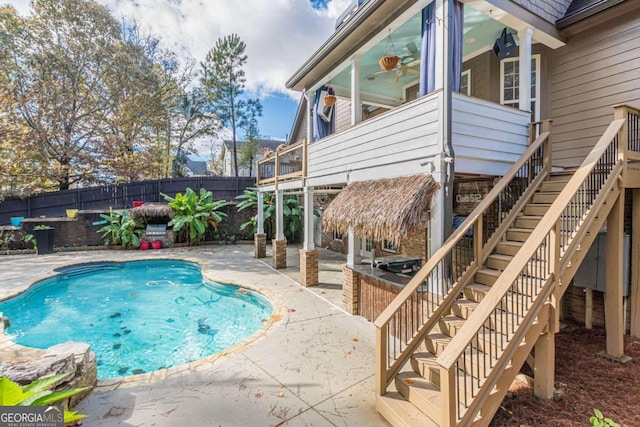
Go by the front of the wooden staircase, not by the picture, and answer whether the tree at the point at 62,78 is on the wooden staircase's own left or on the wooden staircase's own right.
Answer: on the wooden staircase's own right

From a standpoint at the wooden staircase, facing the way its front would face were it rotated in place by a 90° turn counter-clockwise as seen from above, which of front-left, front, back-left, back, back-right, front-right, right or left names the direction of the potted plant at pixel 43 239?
back-right

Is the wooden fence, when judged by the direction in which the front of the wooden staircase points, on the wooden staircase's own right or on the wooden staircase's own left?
on the wooden staircase's own right

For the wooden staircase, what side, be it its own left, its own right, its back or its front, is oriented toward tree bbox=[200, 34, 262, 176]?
right

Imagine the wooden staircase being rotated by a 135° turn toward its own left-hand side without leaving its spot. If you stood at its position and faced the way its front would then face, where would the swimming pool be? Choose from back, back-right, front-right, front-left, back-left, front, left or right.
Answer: back

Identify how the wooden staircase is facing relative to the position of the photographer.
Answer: facing the viewer and to the left of the viewer
